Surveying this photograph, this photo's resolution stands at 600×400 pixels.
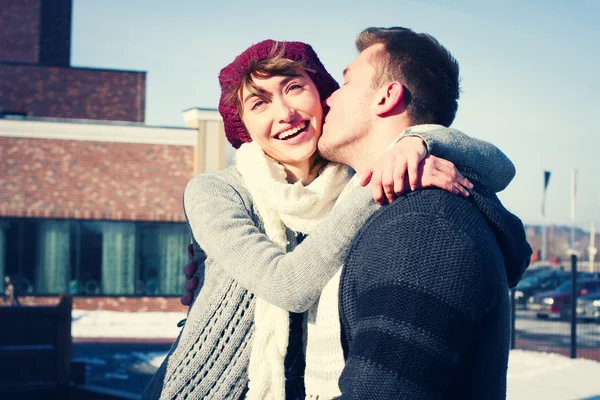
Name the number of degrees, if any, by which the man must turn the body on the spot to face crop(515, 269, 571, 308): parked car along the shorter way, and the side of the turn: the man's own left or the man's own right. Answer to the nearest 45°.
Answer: approximately 45° to the man's own right

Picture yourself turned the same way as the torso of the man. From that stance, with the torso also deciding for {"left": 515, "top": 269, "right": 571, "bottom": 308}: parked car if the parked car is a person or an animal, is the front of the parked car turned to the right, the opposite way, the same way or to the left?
to the left

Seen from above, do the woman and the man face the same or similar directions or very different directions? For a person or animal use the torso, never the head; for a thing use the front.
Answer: very different directions

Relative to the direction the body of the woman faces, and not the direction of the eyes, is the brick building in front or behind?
behind

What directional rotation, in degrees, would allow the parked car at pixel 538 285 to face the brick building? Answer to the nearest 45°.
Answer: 0° — it already faces it

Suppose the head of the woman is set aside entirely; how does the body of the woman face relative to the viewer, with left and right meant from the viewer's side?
facing the viewer and to the right of the viewer

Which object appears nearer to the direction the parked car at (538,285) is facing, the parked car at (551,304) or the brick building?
the brick building

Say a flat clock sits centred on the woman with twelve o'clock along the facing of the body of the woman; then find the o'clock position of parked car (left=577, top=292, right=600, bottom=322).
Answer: The parked car is roughly at 8 o'clock from the woman.

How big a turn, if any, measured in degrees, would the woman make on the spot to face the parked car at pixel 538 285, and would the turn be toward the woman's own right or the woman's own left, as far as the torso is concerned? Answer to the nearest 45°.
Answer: approximately 135° to the woman's own left

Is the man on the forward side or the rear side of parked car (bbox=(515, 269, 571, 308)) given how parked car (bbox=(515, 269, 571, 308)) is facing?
on the forward side

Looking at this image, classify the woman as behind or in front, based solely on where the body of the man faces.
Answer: in front

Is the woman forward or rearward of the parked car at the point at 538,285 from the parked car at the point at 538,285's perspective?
forward

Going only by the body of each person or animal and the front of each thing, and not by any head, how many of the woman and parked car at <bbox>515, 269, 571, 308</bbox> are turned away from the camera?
0

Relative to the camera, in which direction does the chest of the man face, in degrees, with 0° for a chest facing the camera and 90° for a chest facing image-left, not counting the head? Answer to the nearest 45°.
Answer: approximately 135°

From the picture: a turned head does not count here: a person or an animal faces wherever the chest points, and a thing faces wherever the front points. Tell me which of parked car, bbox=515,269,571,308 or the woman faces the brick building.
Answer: the parked car

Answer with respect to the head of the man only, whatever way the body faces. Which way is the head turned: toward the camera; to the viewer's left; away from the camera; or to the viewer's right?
to the viewer's left
